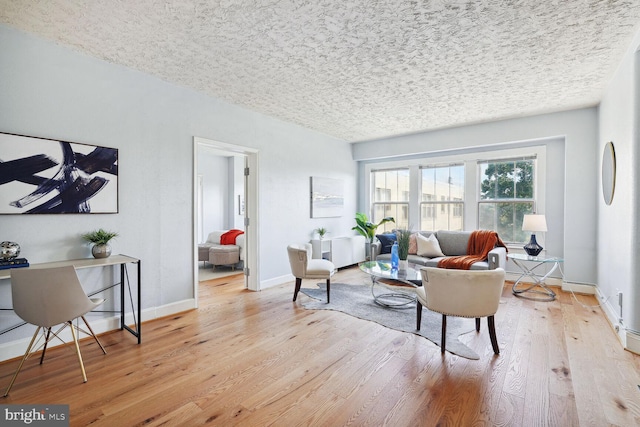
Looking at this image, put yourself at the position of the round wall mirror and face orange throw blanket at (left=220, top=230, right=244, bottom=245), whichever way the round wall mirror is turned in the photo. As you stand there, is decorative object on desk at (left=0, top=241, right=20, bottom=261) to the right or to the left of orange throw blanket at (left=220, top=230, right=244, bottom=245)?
left

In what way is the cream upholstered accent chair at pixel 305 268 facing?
to the viewer's right

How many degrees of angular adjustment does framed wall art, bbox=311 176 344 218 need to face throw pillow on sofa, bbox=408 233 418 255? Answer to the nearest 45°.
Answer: approximately 45° to its left

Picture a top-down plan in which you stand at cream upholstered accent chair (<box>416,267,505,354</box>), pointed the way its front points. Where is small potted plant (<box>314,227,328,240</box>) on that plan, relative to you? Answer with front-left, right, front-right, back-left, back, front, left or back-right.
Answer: front

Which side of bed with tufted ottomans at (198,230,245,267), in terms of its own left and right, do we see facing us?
front

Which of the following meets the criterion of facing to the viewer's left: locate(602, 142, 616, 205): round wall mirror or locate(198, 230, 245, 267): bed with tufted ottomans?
the round wall mirror

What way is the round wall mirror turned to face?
to the viewer's left

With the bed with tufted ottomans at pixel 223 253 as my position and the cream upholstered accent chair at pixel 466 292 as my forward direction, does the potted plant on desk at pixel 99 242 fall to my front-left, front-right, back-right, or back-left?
front-right

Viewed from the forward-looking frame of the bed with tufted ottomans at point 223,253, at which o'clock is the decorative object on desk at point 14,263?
The decorative object on desk is roughly at 1 o'clock from the bed with tufted ottomans.

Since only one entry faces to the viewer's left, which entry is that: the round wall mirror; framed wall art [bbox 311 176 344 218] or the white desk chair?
the round wall mirror
